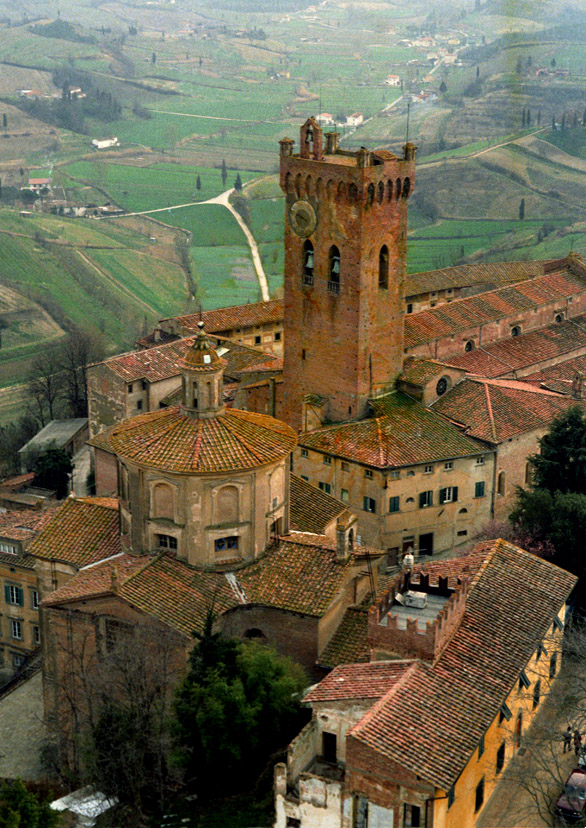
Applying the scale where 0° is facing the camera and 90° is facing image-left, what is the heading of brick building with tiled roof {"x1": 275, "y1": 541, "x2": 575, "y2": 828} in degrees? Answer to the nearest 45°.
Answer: approximately 315°

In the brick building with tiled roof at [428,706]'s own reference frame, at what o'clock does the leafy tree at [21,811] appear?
The leafy tree is roughly at 4 o'clock from the brick building with tiled roof.

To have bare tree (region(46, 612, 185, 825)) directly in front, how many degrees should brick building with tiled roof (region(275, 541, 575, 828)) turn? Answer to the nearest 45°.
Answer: approximately 135° to its right
